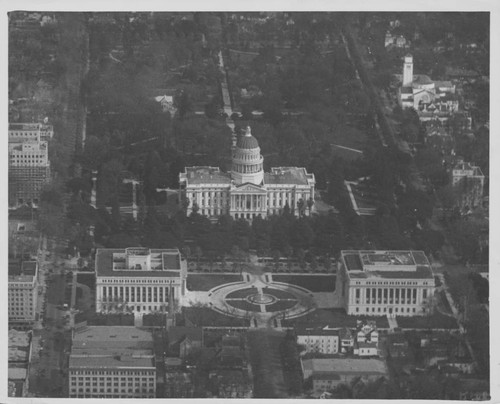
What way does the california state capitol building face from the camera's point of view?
toward the camera

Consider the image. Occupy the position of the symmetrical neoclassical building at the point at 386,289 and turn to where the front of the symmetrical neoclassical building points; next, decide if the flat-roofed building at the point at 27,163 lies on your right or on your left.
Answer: on your right
